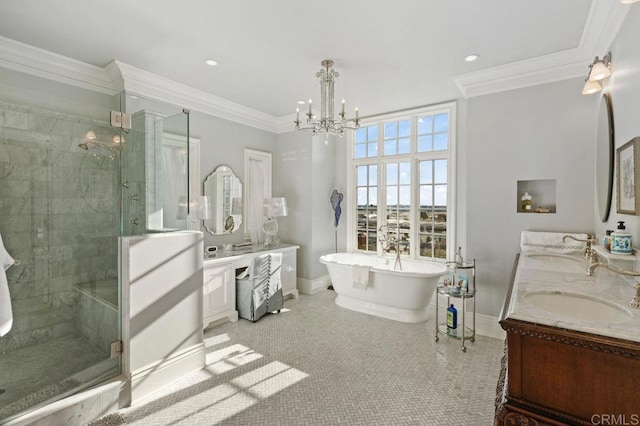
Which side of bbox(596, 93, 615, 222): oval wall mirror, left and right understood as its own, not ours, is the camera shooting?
left

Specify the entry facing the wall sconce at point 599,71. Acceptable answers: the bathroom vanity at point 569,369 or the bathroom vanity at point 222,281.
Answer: the bathroom vanity at point 222,281

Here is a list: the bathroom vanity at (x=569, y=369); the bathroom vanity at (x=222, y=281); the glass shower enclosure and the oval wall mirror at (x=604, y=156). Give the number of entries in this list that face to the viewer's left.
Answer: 2

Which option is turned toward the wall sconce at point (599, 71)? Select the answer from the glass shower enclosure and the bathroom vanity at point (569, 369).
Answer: the glass shower enclosure

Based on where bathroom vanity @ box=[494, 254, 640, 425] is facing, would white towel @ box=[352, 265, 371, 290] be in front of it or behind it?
in front

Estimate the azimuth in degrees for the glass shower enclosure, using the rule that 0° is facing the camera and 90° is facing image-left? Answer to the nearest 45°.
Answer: approximately 315°

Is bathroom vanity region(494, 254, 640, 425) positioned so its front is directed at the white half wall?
yes

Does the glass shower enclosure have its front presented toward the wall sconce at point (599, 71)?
yes

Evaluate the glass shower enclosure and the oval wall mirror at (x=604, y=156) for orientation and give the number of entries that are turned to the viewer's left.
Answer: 1

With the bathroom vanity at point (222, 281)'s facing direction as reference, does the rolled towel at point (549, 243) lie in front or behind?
in front

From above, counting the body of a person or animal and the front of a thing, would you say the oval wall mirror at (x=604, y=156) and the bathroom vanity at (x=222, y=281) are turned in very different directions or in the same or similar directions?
very different directions

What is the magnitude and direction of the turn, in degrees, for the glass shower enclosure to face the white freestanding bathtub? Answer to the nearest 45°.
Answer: approximately 45° to its left

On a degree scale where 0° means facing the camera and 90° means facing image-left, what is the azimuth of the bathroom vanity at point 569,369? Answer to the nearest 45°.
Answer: approximately 90°

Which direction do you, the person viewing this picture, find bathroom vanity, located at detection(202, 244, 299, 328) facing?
facing the viewer and to the right of the viewer

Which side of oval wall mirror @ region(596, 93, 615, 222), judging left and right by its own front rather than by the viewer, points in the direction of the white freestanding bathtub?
front

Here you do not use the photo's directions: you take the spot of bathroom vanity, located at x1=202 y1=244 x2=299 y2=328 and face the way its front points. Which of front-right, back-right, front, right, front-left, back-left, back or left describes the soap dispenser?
front

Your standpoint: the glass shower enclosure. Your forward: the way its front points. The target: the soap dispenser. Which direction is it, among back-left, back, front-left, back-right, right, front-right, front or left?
front
